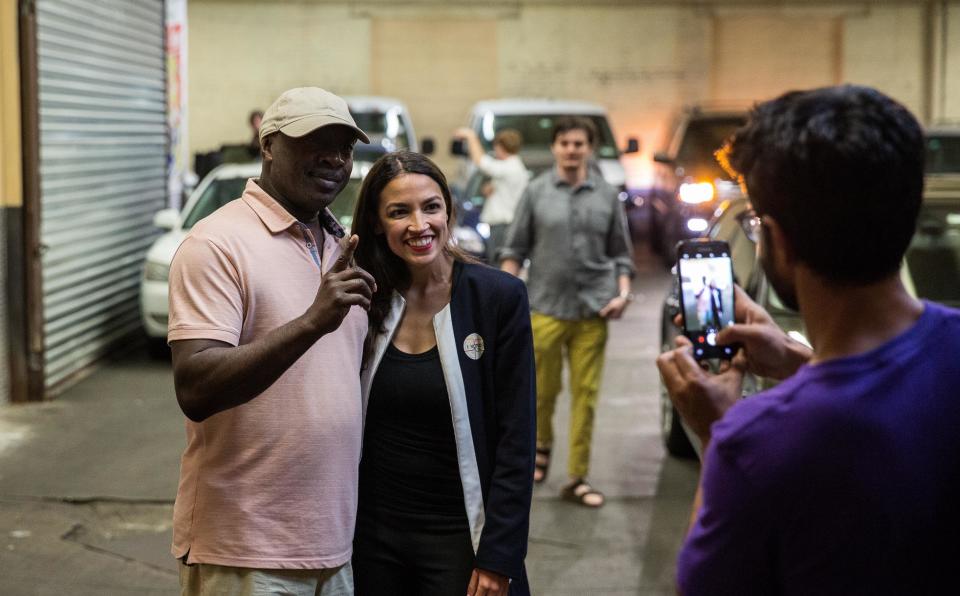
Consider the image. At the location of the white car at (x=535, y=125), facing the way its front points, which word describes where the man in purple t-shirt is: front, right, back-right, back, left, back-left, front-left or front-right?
front

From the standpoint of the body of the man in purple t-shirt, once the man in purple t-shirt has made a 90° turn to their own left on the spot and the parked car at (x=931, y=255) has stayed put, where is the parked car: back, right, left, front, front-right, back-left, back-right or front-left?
back-right

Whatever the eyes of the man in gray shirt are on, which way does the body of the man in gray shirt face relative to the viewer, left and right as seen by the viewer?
facing the viewer

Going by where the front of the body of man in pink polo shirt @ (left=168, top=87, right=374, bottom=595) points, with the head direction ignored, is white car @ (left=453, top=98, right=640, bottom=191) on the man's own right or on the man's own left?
on the man's own left

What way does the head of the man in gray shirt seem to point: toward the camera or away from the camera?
toward the camera

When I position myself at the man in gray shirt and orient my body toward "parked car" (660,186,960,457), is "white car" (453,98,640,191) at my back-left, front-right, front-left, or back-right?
back-left

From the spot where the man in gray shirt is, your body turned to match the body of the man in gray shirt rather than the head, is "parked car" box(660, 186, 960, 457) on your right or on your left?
on your left

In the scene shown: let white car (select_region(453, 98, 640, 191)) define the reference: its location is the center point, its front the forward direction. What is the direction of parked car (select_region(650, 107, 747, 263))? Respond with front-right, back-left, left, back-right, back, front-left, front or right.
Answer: left

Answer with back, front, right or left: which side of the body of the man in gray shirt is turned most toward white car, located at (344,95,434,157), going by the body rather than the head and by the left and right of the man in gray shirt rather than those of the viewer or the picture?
back

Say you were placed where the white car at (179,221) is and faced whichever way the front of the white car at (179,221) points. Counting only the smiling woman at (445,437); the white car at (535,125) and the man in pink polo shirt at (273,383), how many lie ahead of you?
2

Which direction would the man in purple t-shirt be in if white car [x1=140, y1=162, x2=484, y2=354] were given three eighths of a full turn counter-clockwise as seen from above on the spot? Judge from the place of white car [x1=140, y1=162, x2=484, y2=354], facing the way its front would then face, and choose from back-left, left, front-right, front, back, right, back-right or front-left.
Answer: back-right

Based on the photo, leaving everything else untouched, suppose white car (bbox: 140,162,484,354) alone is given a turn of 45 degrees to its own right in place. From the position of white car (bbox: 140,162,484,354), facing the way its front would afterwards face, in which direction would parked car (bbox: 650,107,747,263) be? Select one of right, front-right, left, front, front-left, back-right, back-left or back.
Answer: back

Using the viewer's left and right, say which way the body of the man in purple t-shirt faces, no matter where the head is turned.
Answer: facing away from the viewer and to the left of the viewer

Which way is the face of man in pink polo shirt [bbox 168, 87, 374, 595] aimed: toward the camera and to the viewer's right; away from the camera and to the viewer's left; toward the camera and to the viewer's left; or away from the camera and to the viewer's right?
toward the camera and to the viewer's right

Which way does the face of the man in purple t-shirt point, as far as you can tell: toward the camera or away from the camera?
away from the camera

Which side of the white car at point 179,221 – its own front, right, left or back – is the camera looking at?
front

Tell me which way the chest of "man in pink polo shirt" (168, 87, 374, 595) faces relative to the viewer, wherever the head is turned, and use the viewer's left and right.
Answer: facing the viewer and to the right of the viewer
